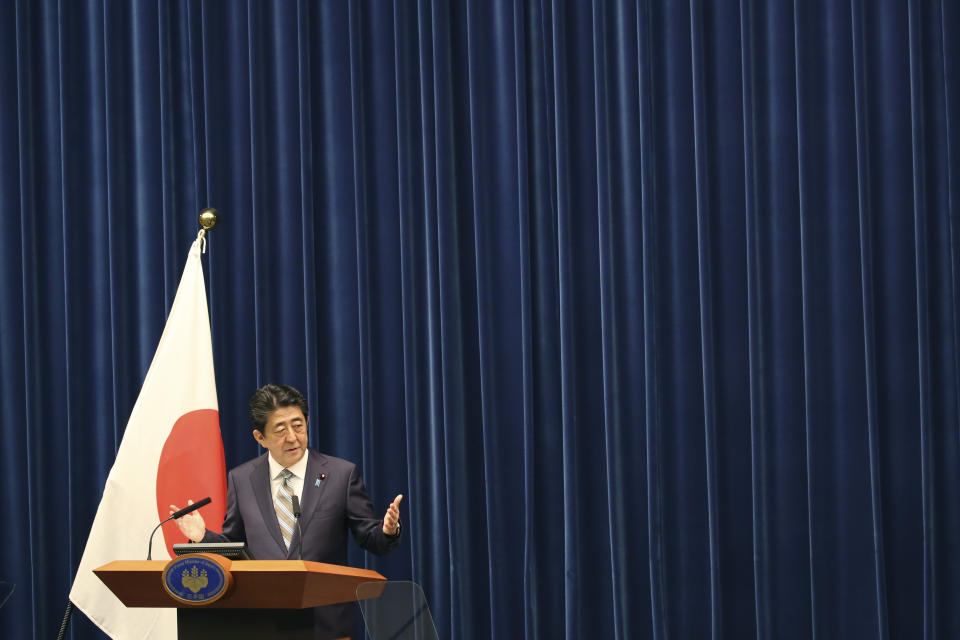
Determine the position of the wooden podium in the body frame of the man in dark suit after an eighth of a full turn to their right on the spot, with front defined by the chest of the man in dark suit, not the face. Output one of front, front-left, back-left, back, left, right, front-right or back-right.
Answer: front-left

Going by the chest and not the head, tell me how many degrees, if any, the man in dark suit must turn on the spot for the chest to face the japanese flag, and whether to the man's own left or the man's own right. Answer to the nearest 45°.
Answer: approximately 135° to the man's own right

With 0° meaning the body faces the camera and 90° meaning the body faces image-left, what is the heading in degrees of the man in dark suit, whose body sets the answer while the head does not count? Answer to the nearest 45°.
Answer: approximately 0°

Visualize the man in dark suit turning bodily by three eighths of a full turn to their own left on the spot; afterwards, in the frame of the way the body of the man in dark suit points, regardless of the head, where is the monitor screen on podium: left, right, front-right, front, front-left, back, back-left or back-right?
back-right
